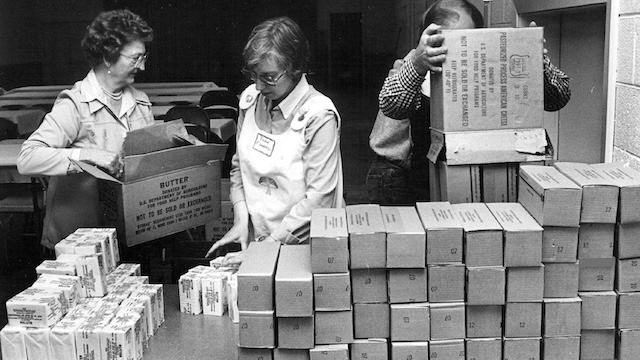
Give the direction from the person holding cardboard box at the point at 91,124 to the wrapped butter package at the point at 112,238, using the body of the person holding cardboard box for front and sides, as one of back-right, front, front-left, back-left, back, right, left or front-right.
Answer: front-right

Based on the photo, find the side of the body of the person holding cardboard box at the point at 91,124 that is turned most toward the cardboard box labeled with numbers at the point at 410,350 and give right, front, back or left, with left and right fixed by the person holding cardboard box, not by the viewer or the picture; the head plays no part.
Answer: front

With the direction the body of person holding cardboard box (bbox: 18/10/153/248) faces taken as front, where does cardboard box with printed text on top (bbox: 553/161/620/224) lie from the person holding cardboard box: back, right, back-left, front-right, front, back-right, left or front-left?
front

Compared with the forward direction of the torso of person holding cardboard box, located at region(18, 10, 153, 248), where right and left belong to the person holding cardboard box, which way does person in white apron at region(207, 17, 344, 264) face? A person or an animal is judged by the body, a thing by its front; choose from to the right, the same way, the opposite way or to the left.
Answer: to the right

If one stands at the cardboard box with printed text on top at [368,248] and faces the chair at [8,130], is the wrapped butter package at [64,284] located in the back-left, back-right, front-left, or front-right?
front-left

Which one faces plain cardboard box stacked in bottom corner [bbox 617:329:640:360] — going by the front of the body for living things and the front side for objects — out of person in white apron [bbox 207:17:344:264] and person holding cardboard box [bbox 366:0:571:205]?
the person holding cardboard box

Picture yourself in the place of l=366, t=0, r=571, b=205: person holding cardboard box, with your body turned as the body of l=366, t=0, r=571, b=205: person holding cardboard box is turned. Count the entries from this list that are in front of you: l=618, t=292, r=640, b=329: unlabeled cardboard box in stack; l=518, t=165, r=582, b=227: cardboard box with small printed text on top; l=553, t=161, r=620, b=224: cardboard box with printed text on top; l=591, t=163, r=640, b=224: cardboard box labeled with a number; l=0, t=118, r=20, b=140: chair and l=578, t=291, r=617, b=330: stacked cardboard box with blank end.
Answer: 5

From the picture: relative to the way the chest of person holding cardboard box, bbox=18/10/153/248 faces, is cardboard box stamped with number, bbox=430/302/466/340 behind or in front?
in front

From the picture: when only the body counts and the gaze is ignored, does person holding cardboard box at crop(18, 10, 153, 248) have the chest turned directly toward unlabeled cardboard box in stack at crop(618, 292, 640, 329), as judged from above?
yes

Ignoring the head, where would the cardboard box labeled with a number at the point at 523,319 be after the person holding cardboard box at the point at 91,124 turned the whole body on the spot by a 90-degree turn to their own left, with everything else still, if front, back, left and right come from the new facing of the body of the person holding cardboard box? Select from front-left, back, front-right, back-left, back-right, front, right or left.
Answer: right

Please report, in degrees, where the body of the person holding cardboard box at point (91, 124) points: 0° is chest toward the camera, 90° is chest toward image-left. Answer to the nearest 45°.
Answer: approximately 315°

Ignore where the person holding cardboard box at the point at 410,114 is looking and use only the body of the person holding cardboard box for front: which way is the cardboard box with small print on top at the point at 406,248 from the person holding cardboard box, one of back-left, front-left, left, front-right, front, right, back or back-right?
front-right

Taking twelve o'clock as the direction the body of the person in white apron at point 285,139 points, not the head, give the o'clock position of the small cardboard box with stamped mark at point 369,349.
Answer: The small cardboard box with stamped mark is roughly at 10 o'clock from the person in white apron.

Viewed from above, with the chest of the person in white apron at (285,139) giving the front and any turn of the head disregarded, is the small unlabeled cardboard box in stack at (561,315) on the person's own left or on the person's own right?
on the person's own left

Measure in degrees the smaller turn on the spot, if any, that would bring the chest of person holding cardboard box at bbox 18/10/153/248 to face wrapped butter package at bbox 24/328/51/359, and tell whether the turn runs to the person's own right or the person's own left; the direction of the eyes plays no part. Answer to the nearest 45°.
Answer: approximately 45° to the person's own right

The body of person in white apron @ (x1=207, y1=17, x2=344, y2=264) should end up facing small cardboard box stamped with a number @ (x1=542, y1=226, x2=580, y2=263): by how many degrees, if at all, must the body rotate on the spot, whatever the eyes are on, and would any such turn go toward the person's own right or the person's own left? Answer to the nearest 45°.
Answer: approximately 90° to the person's own left

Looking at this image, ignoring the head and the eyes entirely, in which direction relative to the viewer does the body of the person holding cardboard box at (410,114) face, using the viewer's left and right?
facing the viewer and to the right of the viewer

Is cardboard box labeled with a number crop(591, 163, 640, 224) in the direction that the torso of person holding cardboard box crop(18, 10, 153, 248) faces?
yes

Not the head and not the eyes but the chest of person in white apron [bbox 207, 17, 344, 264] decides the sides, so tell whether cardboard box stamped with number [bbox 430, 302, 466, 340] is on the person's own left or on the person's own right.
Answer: on the person's own left

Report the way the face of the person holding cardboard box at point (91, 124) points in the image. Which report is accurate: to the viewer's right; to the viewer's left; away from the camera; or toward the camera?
to the viewer's right

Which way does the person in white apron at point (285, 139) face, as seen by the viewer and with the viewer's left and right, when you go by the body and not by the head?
facing the viewer and to the left of the viewer

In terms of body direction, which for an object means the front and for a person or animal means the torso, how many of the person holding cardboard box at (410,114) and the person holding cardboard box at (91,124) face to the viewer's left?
0

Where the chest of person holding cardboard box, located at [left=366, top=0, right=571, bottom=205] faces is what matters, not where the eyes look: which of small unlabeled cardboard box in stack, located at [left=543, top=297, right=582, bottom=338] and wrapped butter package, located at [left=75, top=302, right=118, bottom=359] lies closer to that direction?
the small unlabeled cardboard box in stack
